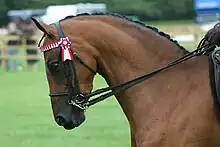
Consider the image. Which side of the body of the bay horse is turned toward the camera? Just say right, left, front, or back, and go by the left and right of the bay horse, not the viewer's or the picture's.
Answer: left
